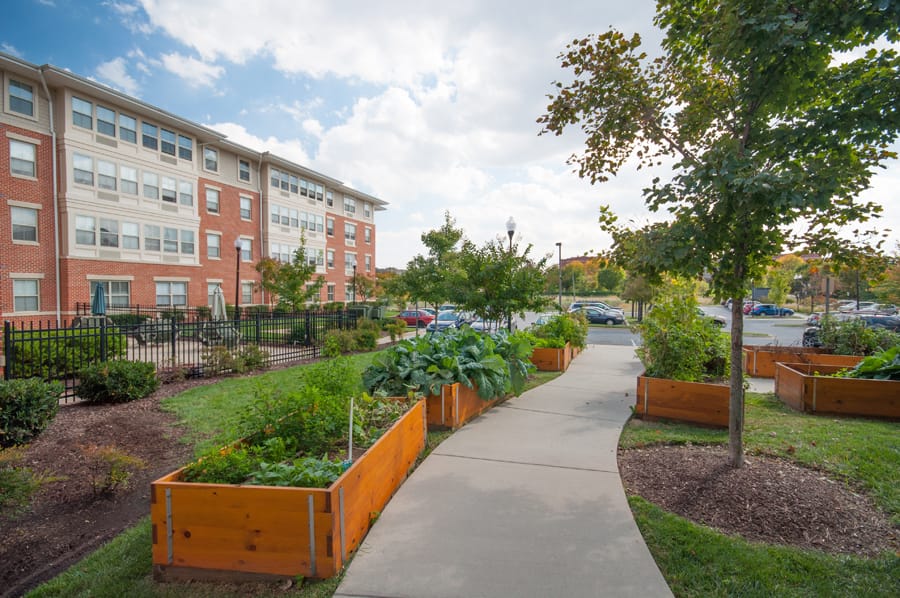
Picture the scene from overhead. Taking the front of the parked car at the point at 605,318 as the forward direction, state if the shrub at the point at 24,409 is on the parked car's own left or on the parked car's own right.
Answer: on the parked car's own right

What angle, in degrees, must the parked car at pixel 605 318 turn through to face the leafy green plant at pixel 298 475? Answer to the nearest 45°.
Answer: approximately 45° to its right

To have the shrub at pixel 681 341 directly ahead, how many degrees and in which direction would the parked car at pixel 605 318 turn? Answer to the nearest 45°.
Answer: approximately 45° to its right

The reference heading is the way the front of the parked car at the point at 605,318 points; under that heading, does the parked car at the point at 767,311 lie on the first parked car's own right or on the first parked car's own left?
on the first parked car's own left

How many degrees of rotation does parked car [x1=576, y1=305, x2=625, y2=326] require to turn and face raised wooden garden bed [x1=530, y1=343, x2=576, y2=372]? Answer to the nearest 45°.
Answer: approximately 45° to its right

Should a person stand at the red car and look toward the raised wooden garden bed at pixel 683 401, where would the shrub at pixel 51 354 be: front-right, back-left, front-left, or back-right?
front-right

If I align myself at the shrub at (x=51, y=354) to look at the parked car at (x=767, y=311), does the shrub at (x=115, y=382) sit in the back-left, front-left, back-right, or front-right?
front-right

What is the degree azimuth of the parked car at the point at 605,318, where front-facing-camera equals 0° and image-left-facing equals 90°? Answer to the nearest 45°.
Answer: approximately 315°

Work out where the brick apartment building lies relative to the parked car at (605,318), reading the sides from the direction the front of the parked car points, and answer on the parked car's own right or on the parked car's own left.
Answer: on the parked car's own right

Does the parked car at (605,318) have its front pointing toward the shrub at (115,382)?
no

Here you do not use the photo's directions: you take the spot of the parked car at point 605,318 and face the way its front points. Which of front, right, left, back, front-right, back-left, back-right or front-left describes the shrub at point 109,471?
front-right
